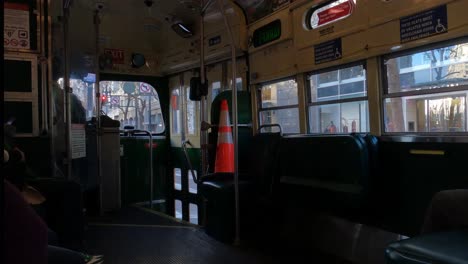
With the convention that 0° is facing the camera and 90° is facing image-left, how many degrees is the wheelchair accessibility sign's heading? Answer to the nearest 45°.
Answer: approximately 45°

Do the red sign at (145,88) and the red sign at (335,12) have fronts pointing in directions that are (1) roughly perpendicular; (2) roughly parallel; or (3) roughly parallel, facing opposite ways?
roughly perpendicular

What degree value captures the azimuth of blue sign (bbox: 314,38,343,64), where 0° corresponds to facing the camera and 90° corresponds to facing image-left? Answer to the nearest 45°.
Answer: approximately 45°

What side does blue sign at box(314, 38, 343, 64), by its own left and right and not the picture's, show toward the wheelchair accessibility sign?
left

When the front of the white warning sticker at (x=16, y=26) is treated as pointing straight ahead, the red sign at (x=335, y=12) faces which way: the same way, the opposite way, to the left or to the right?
to the right

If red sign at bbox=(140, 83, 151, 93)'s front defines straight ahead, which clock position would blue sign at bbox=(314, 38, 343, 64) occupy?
The blue sign is roughly at 11 o'clock from the red sign.

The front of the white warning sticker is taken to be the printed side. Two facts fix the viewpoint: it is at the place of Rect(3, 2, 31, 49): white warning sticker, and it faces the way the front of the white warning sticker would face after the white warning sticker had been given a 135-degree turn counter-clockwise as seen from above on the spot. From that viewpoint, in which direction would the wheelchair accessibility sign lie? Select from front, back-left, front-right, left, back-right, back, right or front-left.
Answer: right

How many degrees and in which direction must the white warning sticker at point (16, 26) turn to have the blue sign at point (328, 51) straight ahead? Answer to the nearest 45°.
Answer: approximately 45° to its left

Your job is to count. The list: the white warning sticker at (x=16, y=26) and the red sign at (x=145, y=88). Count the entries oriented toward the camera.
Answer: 2

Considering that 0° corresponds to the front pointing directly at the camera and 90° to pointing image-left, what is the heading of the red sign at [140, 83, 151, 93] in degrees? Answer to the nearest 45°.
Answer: approximately 0°
